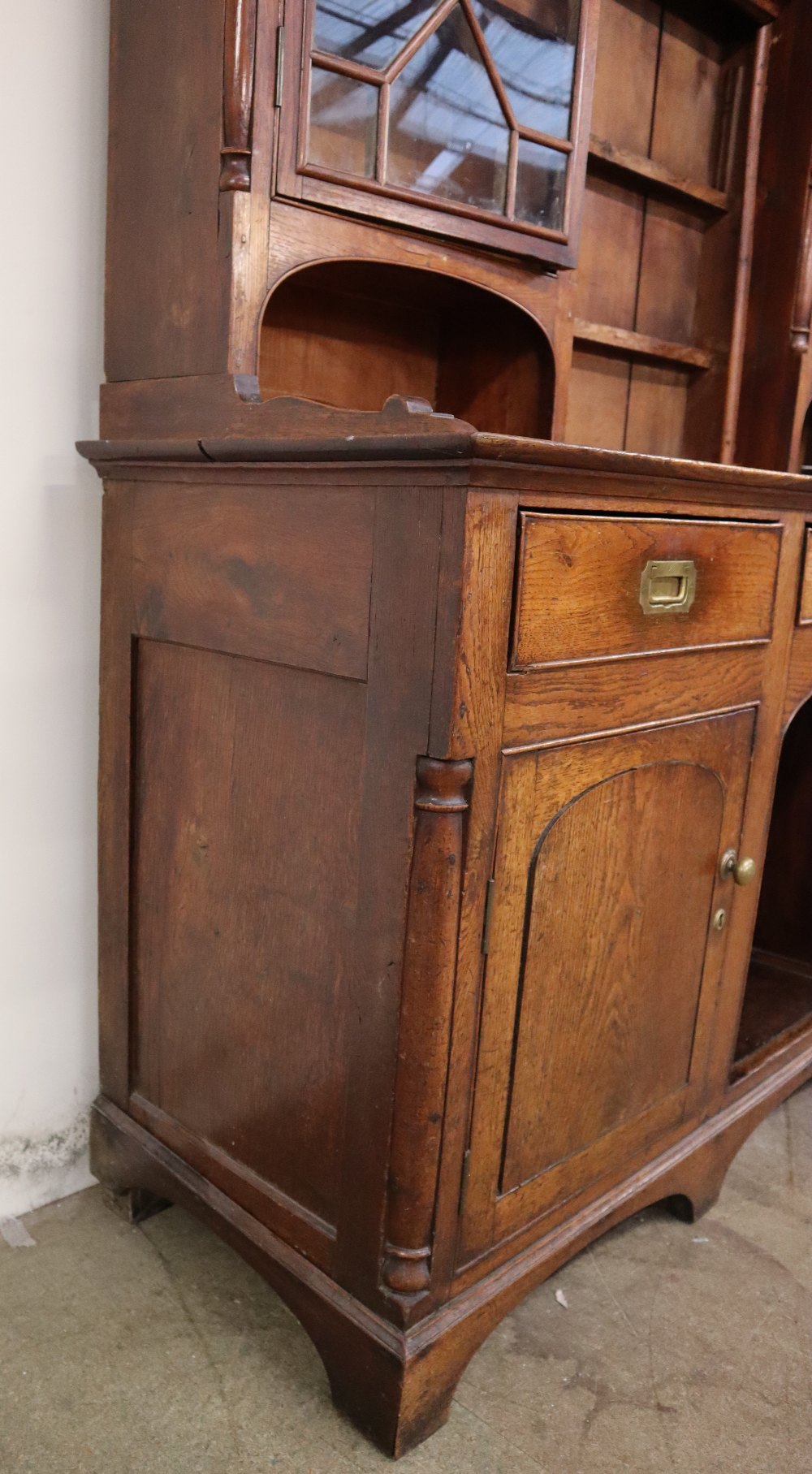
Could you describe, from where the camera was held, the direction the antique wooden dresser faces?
facing the viewer and to the right of the viewer
